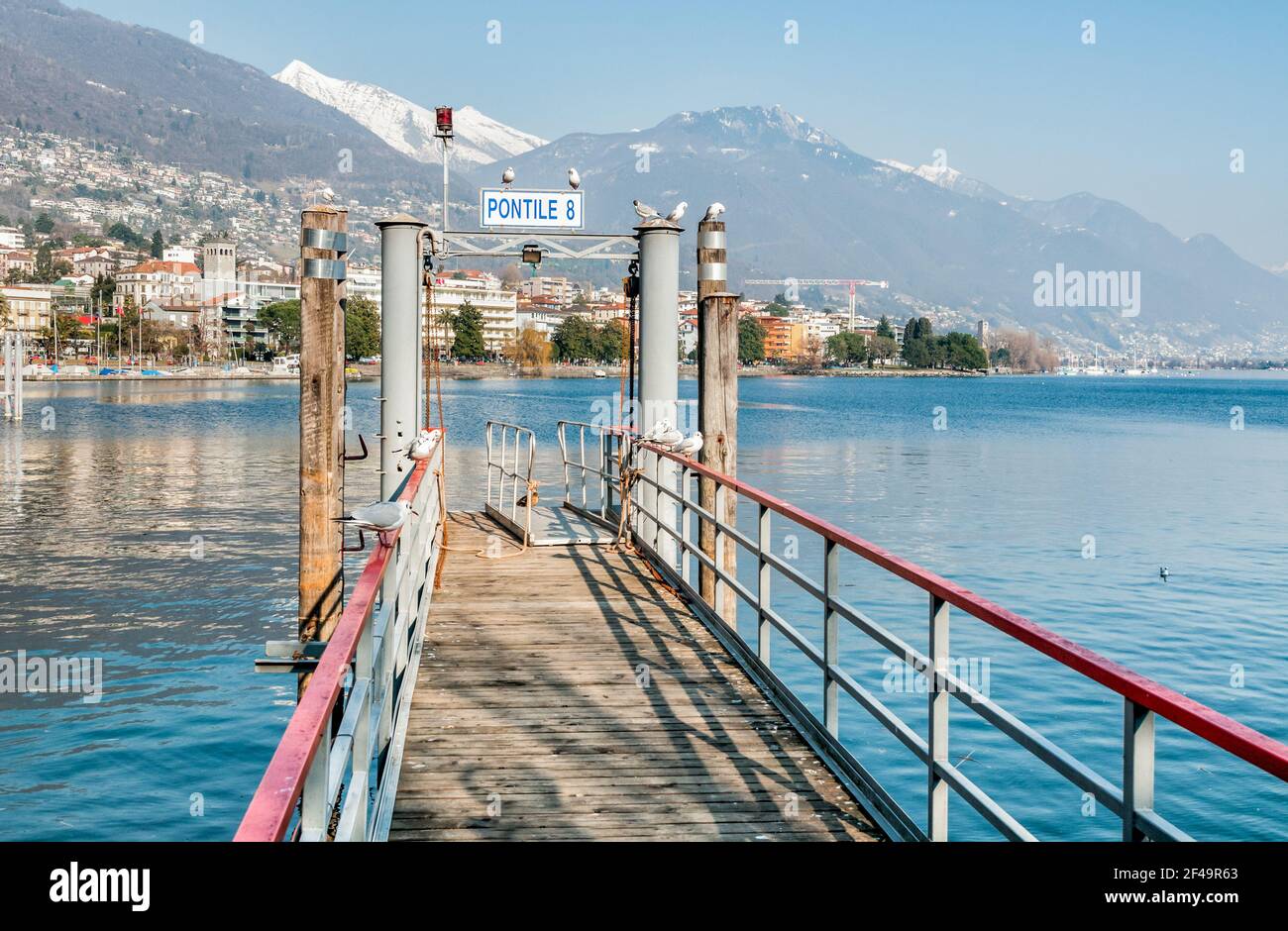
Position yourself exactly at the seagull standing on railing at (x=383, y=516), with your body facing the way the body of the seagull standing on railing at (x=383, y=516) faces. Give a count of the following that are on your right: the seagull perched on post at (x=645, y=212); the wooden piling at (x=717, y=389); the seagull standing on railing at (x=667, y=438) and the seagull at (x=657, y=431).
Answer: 0

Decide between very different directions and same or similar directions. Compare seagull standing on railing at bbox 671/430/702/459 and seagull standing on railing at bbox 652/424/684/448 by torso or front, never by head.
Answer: same or similar directions

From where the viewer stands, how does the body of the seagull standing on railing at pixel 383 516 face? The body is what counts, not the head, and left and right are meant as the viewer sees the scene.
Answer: facing to the right of the viewer

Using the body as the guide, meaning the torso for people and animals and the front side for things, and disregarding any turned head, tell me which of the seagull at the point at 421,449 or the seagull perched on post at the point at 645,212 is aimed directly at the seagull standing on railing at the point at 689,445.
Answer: the seagull

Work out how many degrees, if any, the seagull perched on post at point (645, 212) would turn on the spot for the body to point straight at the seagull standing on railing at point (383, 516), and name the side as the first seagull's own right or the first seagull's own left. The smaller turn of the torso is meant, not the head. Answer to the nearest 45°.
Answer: approximately 90° to the first seagull's own left

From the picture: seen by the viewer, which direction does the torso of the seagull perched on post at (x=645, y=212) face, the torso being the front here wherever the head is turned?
to the viewer's left

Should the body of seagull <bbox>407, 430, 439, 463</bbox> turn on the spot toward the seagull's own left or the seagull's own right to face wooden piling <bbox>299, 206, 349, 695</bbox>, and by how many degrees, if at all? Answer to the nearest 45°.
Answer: approximately 135° to the seagull's own right

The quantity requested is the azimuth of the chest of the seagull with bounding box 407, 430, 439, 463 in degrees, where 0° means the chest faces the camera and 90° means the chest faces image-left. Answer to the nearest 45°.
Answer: approximately 270°
